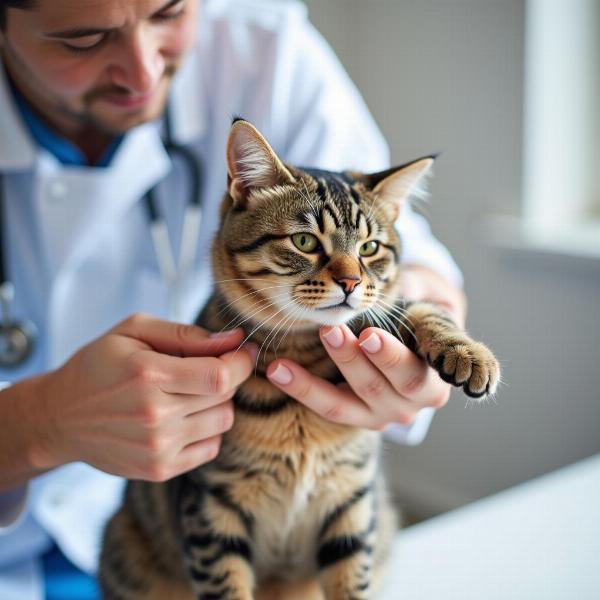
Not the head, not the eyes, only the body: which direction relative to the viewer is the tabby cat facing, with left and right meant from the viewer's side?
facing the viewer and to the right of the viewer

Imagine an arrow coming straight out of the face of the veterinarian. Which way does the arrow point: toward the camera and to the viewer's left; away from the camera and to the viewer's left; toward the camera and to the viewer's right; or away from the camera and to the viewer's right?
toward the camera and to the viewer's right
